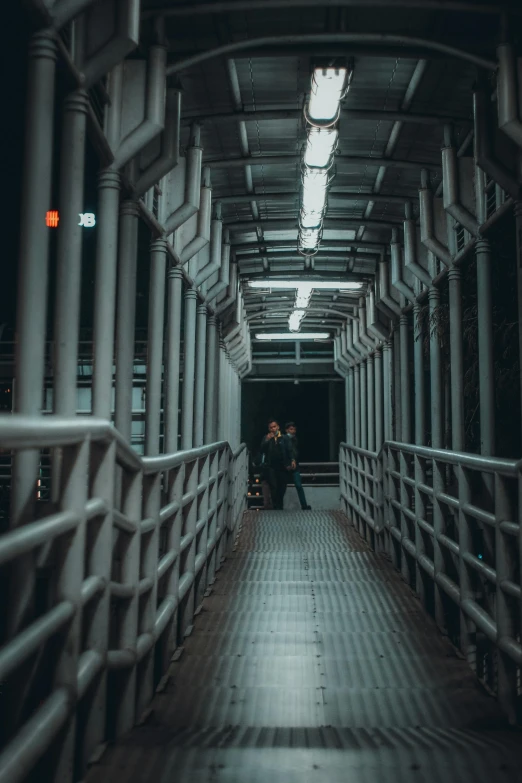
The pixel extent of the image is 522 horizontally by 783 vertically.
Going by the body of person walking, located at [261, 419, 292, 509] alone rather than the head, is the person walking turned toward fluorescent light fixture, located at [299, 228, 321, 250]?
yes

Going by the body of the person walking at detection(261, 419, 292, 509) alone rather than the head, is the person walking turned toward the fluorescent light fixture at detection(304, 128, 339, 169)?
yes

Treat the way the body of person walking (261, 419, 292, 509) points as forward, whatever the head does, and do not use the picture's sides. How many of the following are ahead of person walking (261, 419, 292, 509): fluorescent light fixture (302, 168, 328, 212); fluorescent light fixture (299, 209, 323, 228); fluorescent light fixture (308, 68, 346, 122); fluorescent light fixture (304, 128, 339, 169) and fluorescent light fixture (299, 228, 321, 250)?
5

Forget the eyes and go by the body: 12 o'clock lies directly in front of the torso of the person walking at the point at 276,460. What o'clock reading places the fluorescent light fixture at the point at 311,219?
The fluorescent light fixture is roughly at 12 o'clock from the person walking.

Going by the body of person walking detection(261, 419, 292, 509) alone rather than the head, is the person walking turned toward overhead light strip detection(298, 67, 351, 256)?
yes

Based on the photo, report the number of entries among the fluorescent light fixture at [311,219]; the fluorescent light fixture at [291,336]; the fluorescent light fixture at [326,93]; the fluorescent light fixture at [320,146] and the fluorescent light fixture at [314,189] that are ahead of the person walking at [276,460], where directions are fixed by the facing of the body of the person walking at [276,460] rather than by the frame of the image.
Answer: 5

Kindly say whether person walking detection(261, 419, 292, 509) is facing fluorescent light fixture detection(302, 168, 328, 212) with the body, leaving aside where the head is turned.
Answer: yes

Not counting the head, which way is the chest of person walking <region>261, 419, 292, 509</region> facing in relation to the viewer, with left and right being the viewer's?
facing the viewer

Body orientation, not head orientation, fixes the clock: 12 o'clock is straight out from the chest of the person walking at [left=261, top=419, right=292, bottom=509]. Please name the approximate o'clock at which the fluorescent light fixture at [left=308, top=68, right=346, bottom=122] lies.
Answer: The fluorescent light fixture is roughly at 12 o'clock from the person walking.
